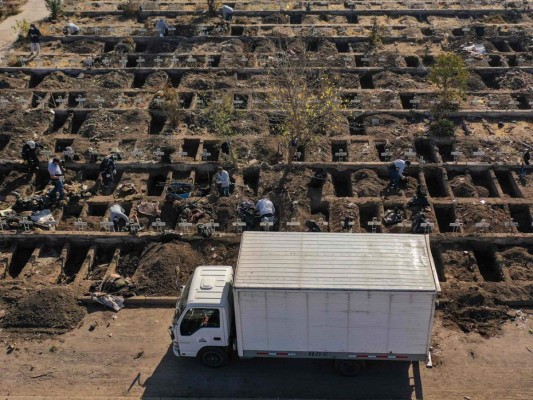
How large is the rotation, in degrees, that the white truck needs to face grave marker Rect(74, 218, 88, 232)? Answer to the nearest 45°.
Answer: approximately 45° to its right

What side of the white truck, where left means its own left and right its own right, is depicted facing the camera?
left

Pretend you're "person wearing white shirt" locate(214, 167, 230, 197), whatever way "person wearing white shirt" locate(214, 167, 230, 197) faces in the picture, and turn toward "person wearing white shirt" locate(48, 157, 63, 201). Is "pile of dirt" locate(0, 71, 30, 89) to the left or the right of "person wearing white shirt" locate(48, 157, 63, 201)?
right

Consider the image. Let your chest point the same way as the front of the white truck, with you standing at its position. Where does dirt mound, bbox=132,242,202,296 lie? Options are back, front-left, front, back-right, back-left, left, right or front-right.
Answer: front-right

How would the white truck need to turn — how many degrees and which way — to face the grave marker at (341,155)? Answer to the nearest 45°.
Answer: approximately 90° to its right

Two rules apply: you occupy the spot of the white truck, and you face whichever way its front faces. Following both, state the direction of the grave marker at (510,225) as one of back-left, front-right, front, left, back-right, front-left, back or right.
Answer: back-right

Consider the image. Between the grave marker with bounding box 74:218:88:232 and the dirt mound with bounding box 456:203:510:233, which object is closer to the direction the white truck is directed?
the grave marker

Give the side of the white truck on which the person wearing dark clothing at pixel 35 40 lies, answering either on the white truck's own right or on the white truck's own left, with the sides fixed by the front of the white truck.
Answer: on the white truck's own right

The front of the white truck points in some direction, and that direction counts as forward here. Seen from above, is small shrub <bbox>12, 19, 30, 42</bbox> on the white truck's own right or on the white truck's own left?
on the white truck's own right

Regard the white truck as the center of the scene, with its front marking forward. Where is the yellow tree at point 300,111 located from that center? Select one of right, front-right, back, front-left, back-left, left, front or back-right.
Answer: right

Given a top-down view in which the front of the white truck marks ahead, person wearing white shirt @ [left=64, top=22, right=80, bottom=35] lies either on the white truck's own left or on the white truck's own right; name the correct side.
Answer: on the white truck's own right

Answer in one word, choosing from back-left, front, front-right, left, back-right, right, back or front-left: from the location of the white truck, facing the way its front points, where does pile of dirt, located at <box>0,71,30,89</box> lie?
front-right

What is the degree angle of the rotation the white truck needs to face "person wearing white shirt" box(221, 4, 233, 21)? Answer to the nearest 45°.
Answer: approximately 90° to its right

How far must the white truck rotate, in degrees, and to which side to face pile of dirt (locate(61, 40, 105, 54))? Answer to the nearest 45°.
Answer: approximately 45° to its right

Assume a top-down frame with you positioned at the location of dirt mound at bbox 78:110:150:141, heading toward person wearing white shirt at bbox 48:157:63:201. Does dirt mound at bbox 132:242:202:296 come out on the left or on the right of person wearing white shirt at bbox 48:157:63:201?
left

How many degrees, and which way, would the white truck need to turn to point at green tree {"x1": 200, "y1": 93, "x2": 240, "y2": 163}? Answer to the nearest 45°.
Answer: approximately 90° to its right
